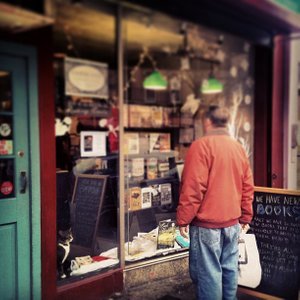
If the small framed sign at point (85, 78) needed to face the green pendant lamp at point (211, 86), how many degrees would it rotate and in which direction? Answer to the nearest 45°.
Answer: approximately 90° to its left

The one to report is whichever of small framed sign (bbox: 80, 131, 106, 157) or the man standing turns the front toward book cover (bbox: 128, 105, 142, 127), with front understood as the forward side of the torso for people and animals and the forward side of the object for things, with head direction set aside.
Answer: the man standing

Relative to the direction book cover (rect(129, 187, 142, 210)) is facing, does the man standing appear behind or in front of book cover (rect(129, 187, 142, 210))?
in front

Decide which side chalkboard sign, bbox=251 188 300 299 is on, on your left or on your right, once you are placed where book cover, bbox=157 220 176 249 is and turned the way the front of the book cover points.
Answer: on your left
